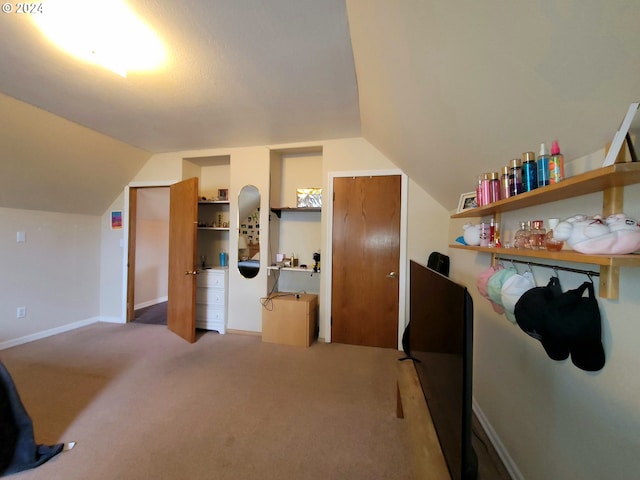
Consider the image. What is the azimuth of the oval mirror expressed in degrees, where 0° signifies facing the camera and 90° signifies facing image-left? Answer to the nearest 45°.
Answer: approximately 0°

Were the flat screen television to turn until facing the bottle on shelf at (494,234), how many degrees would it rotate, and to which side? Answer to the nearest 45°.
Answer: approximately 90° to its right

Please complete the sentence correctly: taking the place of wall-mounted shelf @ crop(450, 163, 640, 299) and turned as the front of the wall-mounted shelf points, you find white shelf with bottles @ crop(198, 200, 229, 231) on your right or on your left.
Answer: on your right

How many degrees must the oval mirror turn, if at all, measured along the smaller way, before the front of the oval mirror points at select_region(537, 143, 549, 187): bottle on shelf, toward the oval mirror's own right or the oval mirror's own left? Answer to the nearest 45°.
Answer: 0° — it already faces it

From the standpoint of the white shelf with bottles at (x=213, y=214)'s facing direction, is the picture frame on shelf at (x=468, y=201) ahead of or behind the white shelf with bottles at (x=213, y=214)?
ahead

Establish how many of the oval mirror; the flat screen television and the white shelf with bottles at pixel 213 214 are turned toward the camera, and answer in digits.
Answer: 2

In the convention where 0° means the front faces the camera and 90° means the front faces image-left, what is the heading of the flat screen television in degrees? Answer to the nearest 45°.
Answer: approximately 90°

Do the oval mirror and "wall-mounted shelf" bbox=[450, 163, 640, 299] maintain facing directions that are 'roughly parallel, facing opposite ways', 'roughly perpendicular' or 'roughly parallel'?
roughly perpendicular

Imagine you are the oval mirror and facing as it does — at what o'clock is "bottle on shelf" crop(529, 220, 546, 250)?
The bottle on shelf is roughly at 11 o'clock from the oval mirror.

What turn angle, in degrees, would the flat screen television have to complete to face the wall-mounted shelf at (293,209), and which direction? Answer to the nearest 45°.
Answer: approximately 45° to its right

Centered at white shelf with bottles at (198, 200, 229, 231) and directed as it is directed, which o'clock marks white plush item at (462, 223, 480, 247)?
The white plush item is roughly at 11 o'clock from the white shelf with bottles.

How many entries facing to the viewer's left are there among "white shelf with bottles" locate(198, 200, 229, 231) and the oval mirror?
0

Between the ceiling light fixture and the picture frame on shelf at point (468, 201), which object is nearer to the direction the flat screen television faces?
the ceiling light fixture

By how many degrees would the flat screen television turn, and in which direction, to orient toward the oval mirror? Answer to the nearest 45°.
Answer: approximately 45° to its right

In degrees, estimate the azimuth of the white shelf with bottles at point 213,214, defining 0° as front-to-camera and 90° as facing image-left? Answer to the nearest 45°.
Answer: approximately 0°
